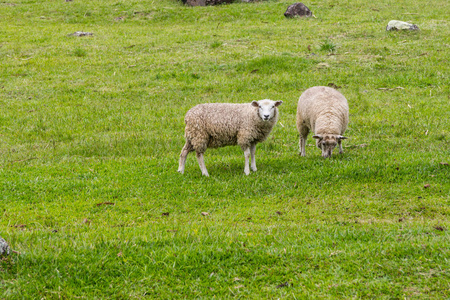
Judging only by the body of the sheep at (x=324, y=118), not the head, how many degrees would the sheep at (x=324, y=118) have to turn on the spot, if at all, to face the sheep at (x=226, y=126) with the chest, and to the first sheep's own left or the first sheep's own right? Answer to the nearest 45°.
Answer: approximately 45° to the first sheep's own right

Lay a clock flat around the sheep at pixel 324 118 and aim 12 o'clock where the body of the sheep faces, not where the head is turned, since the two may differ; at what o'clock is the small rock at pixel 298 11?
The small rock is roughly at 6 o'clock from the sheep.

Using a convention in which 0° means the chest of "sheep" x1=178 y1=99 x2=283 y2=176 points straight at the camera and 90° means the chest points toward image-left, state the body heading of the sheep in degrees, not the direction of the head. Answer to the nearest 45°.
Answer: approximately 270°

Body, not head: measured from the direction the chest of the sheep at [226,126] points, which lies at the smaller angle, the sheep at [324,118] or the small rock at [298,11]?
the sheep

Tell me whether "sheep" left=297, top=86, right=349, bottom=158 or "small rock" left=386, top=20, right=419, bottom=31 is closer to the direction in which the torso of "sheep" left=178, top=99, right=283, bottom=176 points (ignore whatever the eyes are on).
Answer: the sheep

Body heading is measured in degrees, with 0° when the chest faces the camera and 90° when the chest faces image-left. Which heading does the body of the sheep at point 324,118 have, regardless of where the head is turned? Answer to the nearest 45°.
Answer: approximately 0°

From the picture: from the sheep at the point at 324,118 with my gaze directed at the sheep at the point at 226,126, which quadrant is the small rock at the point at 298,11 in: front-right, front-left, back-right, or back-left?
back-right

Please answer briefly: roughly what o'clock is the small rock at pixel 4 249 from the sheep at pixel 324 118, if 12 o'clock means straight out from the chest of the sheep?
The small rock is roughly at 1 o'clock from the sheep.

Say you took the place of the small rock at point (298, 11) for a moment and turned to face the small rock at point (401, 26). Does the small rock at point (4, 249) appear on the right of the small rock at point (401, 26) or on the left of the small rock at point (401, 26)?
right

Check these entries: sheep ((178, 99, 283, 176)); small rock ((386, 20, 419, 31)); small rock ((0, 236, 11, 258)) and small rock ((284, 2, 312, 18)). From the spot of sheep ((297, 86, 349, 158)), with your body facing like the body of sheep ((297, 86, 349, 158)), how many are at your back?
2

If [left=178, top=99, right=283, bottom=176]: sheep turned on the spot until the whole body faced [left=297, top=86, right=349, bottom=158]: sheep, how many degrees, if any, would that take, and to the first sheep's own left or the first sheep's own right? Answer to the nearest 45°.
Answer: approximately 45° to the first sheep's own left

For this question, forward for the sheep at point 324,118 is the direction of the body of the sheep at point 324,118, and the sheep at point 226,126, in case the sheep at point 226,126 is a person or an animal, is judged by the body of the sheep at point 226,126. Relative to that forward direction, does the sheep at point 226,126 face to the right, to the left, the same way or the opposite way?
to the left

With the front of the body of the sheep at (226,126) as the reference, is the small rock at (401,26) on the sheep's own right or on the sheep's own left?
on the sheep's own left

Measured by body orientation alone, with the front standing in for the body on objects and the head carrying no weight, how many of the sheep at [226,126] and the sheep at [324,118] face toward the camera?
1
